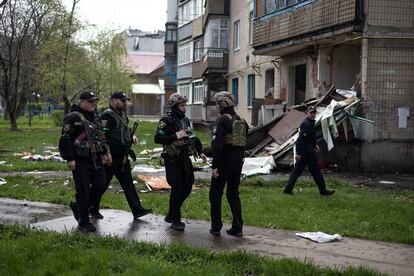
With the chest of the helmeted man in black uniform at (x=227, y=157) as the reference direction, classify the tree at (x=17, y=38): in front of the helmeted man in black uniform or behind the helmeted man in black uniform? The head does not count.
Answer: in front

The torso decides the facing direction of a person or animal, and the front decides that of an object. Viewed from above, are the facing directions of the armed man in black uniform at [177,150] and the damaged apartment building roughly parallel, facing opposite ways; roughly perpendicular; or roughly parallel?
roughly perpendicular

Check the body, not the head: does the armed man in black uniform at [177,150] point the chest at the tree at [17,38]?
no

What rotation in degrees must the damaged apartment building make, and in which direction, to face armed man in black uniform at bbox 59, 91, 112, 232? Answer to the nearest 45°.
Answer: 0° — it already faces them

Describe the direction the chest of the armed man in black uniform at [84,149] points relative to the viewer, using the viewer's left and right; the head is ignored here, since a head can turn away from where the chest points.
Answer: facing the viewer and to the right of the viewer

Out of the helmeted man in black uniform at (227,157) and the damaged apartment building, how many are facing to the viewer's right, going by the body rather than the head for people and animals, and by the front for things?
0

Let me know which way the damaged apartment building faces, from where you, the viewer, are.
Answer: facing the viewer and to the left of the viewer

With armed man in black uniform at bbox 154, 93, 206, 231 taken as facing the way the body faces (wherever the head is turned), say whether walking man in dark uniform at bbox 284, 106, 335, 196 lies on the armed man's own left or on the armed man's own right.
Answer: on the armed man's own left

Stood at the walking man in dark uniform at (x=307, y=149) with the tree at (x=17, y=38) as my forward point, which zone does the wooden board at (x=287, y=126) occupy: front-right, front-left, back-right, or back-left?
front-right

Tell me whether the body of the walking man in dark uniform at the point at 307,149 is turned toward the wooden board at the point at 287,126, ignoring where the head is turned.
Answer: no

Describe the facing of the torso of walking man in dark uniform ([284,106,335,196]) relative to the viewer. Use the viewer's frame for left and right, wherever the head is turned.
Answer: facing to the right of the viewer

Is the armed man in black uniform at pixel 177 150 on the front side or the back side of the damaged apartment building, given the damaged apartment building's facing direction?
on the front side

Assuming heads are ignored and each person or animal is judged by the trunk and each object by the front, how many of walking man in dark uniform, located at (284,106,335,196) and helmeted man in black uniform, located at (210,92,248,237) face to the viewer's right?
1

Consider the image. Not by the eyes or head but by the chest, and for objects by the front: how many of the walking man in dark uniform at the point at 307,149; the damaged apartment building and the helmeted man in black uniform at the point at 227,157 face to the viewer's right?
1

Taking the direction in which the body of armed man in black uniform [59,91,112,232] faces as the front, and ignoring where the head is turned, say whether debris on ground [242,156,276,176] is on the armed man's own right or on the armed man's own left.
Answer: on the armed man's own left
